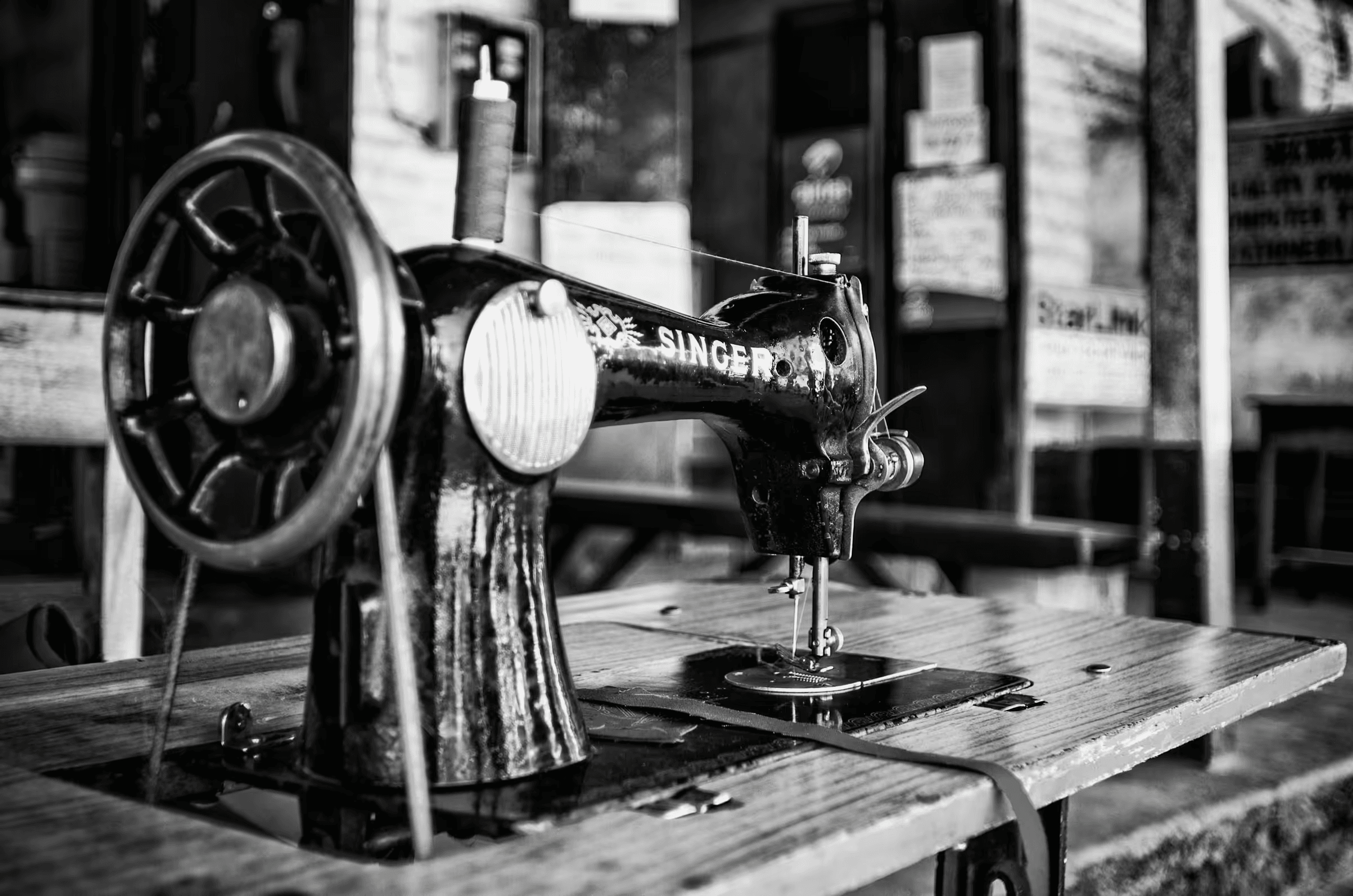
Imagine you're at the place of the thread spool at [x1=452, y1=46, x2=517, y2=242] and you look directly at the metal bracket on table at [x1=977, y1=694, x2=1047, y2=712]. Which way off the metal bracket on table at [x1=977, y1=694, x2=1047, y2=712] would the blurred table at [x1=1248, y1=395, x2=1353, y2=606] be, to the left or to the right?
left

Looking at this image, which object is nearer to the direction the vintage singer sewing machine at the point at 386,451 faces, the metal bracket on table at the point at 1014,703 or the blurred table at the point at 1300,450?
the blurred table

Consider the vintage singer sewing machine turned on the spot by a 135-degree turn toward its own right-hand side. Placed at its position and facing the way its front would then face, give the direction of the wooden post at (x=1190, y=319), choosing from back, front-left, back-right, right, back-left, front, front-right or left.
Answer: front-left

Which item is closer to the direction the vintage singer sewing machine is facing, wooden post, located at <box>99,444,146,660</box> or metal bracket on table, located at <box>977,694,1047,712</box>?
the wooden post

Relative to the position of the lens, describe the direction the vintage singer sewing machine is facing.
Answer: facing away from the viewer and to the left of the viewer

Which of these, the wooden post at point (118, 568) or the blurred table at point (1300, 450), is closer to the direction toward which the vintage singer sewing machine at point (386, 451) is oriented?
the wooden post

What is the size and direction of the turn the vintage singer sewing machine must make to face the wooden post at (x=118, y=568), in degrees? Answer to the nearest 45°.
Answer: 0° — it already faces it

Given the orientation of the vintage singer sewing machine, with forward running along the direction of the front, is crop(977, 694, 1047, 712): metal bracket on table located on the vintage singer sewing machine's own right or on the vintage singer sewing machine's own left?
on the vintage singer sewing machine's own right

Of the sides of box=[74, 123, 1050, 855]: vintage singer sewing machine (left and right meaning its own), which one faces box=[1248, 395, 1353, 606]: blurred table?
right
